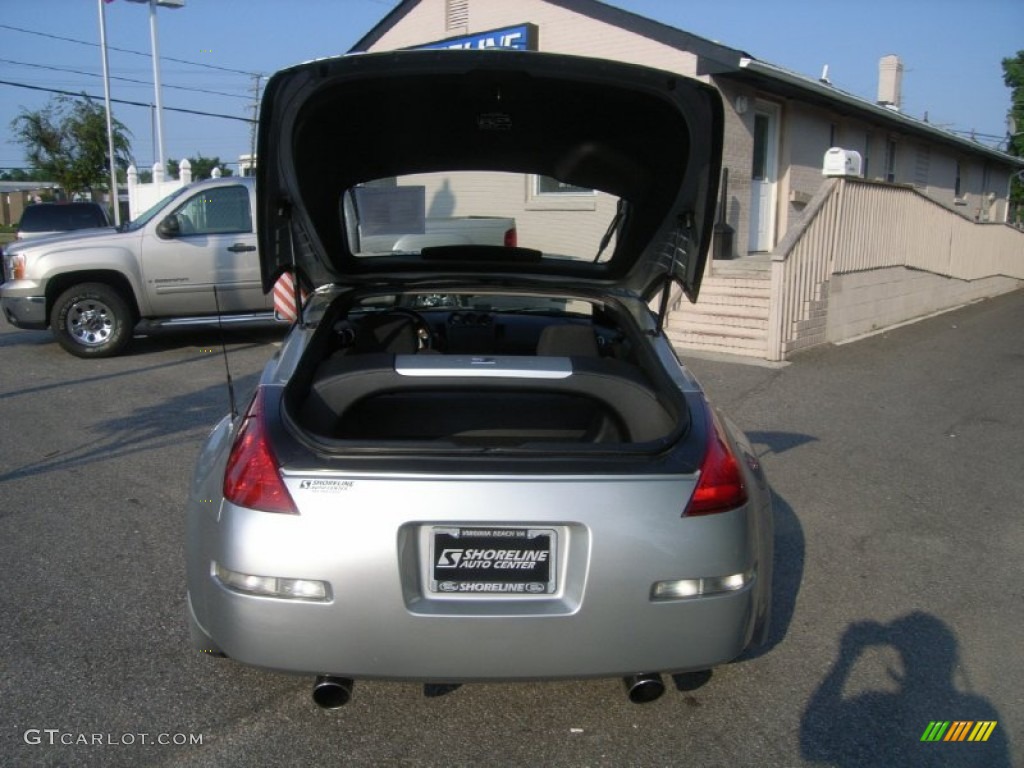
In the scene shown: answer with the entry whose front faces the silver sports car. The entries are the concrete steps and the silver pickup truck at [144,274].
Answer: the concrete steps

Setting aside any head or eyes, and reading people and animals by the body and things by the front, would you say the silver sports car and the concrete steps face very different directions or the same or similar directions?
very different directions

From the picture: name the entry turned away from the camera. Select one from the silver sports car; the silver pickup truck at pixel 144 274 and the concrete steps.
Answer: the silver sports car

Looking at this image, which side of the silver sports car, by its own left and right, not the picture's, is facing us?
back

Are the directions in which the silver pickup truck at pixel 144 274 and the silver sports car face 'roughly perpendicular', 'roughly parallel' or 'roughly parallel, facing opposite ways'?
roughly perpendicular

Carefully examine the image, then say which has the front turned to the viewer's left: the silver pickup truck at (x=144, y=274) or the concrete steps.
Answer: the silver pickup truck

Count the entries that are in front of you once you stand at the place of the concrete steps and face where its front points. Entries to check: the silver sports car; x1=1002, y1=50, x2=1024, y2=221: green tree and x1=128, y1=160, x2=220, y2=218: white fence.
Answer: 1

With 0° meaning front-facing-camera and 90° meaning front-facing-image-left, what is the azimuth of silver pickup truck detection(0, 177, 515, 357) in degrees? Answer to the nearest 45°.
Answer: approximately 90°

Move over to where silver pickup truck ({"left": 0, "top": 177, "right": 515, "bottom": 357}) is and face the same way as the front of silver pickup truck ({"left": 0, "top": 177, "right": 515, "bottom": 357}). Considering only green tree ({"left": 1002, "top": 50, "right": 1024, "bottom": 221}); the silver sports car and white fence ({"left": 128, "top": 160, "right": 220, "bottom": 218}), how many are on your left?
1

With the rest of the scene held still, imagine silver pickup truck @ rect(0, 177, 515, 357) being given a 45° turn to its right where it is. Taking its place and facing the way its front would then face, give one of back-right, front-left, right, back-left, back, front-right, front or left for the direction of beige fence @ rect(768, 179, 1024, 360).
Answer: back-right

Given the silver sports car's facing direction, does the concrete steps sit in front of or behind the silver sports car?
in front

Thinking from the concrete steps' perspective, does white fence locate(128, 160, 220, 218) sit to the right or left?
on its right

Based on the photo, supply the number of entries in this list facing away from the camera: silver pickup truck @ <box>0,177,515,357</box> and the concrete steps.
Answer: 0

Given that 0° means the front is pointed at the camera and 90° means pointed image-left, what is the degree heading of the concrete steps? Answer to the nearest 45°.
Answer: approximately 0°

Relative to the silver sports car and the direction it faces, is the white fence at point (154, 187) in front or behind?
in front

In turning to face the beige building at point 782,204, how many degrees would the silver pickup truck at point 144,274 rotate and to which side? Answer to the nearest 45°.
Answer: approximately 180°

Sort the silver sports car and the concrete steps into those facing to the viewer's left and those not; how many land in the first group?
0
